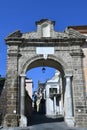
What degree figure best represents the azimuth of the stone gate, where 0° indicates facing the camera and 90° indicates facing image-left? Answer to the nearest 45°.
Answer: approximately 0°
